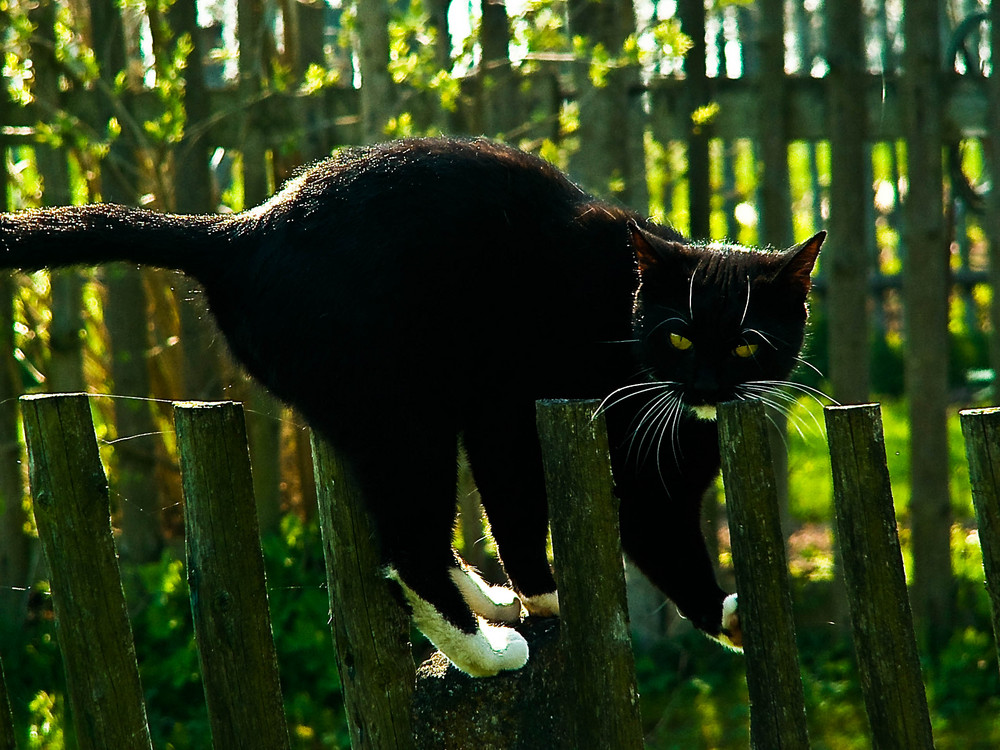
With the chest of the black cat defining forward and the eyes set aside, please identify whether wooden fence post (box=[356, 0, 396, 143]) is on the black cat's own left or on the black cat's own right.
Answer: on the black cat's own left

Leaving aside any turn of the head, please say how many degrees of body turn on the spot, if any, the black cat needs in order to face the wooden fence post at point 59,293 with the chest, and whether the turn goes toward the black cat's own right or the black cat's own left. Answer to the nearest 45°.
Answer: approximately 135° to the black cat's own left

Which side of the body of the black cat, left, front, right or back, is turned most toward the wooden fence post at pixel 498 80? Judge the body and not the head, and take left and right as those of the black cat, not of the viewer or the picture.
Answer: left

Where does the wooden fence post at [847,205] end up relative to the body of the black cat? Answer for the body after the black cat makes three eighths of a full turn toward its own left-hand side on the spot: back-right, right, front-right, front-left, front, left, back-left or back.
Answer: right

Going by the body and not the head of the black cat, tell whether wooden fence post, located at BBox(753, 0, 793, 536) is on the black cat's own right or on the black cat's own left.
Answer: on the black cat's own left

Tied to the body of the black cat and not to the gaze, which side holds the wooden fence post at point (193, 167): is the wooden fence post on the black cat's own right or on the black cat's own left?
on the black cat's own left

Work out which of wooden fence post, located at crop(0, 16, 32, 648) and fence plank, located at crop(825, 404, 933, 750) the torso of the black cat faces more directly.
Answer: the fence plank

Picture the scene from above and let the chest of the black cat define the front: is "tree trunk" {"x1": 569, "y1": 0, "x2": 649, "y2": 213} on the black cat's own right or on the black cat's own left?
on the black cat's own left

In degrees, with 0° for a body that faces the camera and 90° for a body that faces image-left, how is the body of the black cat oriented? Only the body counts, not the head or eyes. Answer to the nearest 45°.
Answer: approximately 270°

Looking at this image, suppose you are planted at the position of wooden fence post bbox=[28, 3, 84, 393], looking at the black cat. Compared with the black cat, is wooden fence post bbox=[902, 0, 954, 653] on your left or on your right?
left

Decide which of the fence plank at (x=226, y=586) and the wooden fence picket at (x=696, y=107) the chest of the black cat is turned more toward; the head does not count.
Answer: the wooden fence picket
